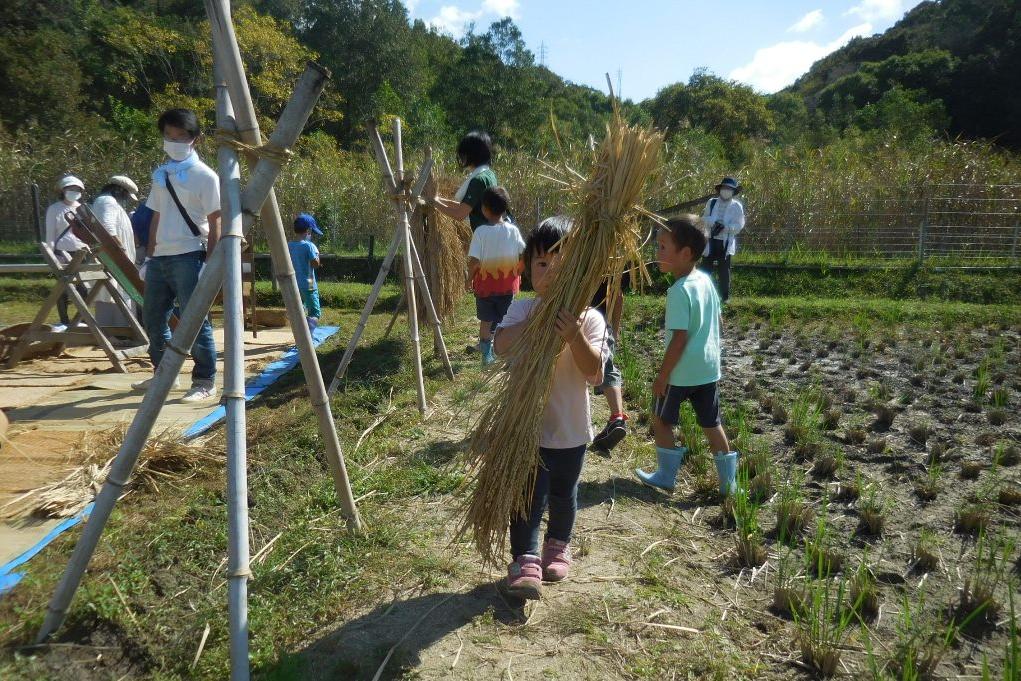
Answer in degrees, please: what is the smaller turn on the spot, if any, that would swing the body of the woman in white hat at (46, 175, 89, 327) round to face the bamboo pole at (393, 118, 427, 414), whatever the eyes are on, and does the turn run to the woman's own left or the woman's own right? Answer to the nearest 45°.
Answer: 0° — they already face it

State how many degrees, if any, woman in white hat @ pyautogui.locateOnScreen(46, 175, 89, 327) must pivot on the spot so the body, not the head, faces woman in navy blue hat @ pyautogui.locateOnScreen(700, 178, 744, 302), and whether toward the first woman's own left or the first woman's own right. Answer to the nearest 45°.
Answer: approximately 45° to the first woman's own left

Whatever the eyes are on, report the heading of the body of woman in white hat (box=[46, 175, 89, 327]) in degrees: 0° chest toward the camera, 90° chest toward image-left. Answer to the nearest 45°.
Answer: approximately 315°

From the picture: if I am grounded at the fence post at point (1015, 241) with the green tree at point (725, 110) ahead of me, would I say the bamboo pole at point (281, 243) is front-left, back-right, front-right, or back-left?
back-left

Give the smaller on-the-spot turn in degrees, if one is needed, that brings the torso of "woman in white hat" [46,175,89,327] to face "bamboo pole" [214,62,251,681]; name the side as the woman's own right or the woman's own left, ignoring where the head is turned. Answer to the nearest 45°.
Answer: approximately 45° to the woman's own right
